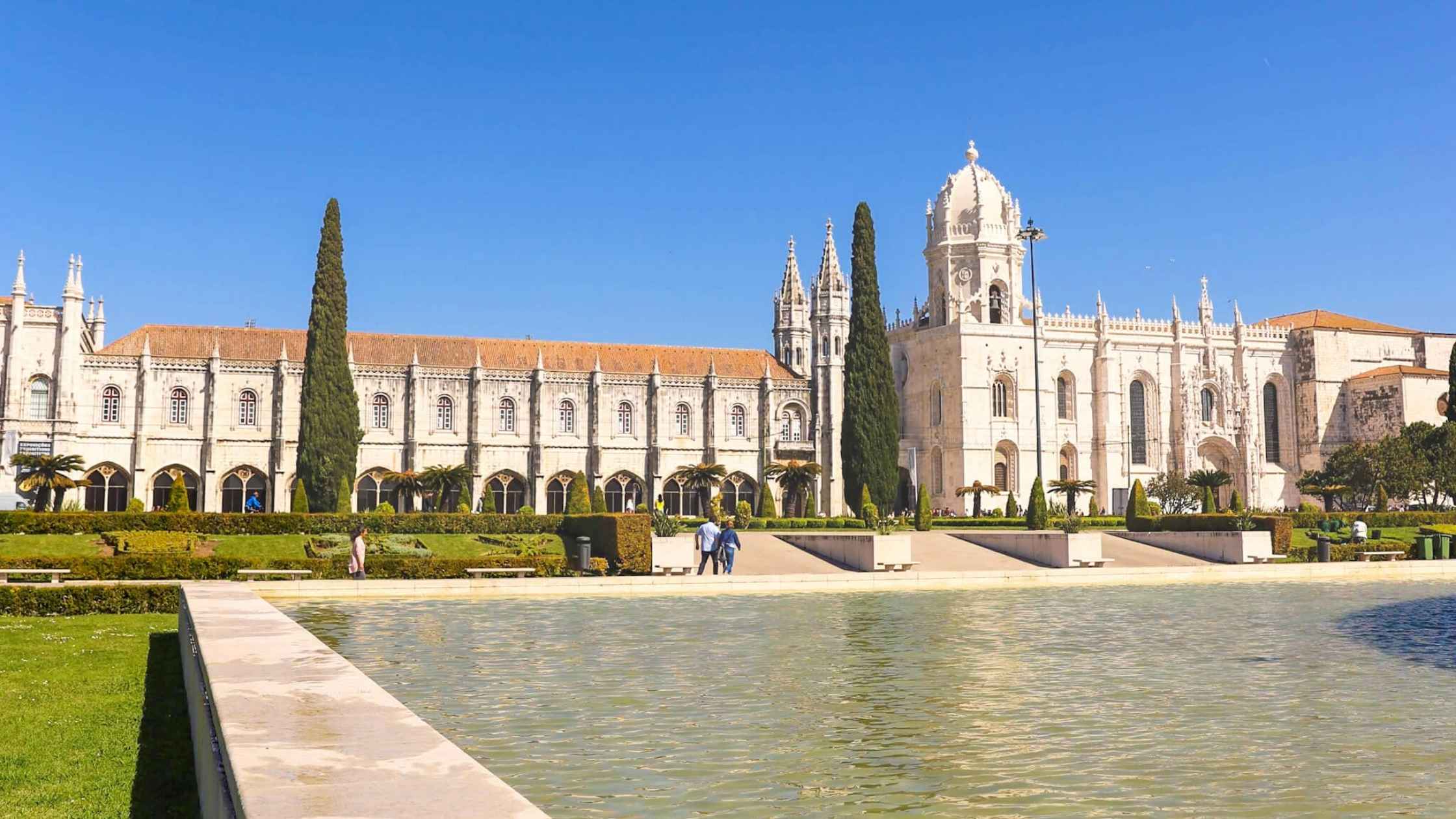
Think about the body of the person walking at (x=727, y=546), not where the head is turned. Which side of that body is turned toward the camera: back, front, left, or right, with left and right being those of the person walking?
back

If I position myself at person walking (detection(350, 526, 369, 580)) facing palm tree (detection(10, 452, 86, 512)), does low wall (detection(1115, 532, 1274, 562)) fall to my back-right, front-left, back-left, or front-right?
back-right

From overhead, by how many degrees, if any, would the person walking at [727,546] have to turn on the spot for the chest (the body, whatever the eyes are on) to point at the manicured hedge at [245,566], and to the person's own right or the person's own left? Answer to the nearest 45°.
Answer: approximately 90° to the person's own left

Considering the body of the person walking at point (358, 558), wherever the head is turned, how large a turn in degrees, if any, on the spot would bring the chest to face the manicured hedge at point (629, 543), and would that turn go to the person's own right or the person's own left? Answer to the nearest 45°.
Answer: approximately 45° to the person's own left

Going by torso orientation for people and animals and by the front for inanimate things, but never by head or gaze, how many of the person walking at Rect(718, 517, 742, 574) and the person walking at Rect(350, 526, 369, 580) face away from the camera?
1
